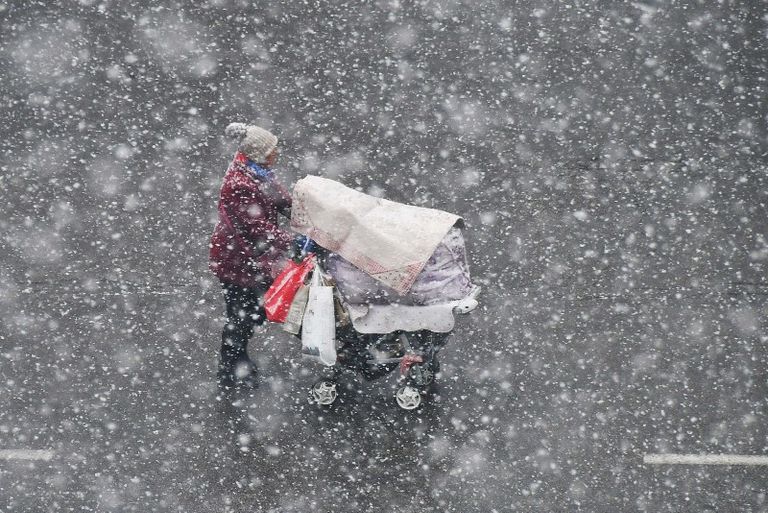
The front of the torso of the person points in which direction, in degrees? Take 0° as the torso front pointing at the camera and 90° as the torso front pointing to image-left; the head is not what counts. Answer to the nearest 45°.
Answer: approximately 270°

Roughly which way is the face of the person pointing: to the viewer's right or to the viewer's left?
to the viewer's right

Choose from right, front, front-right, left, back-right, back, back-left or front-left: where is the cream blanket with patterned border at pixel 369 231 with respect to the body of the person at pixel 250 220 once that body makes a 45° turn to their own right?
front

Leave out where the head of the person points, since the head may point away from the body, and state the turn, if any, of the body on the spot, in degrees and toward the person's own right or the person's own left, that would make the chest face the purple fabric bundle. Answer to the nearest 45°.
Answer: approximately 45° to the person's own right
